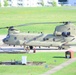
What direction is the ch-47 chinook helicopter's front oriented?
to the viewer's left
